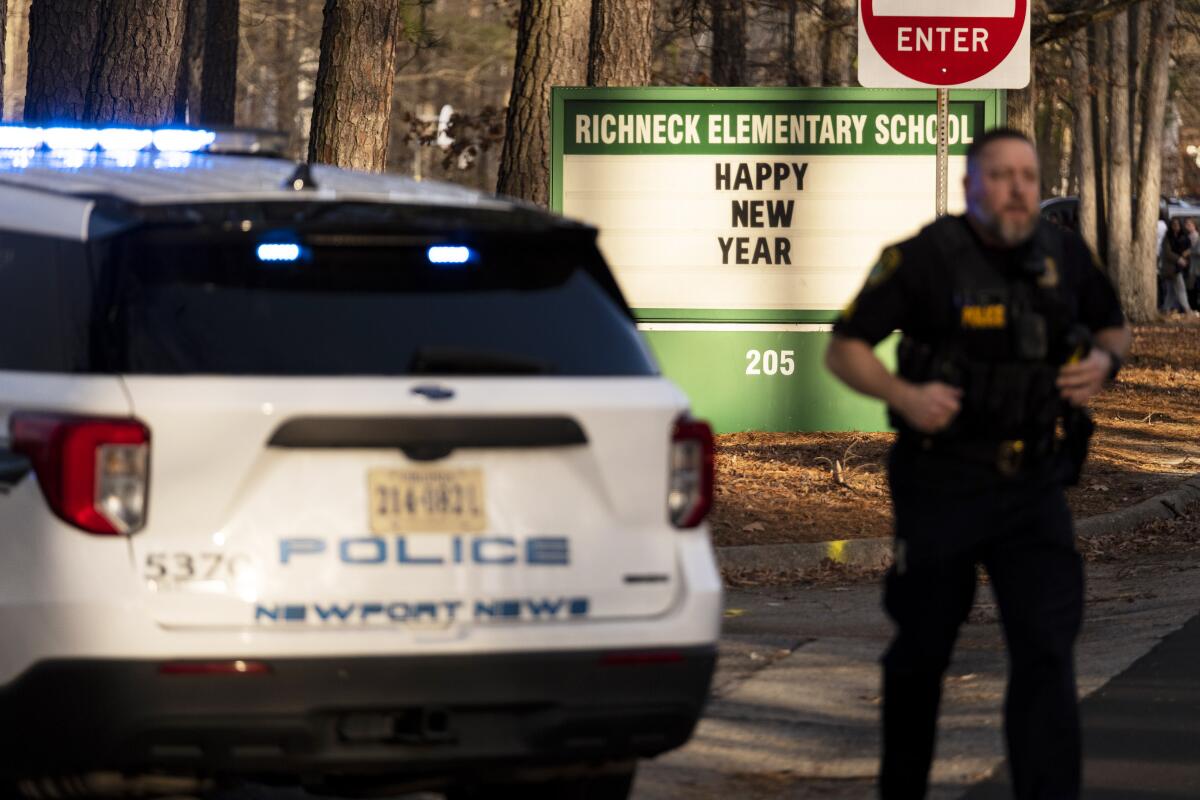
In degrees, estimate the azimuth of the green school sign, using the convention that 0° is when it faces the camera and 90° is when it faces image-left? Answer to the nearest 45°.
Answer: approximately 0°

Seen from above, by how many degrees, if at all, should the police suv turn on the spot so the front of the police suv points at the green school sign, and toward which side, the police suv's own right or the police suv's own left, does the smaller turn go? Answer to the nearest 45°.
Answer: approximately 45° to the police suv's own right

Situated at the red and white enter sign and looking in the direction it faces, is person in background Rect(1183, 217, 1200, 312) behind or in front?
behind

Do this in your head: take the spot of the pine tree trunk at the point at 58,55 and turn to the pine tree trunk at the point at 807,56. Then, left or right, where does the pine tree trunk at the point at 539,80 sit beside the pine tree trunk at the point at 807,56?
right

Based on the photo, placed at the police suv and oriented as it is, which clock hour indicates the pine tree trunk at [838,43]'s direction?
The pine tree trunk is roughly at 2 o'clock from the police suv.

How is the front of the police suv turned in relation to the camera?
facing away from the viewer and to the left of the viewer

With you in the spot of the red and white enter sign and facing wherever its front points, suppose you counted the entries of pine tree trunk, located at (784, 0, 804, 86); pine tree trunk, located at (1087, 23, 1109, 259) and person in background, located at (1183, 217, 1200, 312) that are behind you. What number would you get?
3

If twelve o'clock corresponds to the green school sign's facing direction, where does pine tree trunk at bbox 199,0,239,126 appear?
The pine tree trunk is roughly at 5 o'clock from the green school sign.

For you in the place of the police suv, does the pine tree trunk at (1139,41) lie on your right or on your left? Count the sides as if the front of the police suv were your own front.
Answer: on your right

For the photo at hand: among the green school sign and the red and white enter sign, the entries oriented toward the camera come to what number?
2

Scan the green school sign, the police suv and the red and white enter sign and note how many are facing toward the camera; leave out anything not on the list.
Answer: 2

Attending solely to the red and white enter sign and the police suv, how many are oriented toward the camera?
1

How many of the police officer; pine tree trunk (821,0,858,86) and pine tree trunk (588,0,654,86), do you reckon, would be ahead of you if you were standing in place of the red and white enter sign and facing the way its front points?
1
